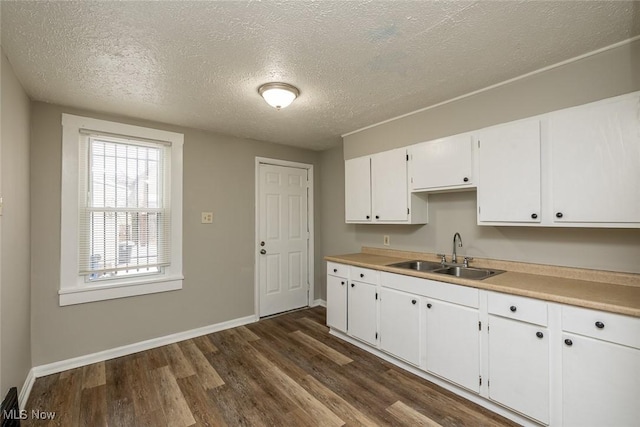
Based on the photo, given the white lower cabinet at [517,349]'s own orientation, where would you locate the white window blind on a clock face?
The white window blind is roughly at 1 o'clock from the white lower cabinet.

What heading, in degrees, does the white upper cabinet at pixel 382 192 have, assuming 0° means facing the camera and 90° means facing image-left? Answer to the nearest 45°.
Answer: approximately 45°

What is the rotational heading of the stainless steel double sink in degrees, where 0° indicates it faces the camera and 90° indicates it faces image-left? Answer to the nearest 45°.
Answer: approximately 45°

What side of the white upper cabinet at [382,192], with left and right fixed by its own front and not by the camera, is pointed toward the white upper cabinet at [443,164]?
left

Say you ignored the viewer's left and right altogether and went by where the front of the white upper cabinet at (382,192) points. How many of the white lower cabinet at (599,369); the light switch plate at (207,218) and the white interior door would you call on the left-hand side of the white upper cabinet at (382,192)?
1

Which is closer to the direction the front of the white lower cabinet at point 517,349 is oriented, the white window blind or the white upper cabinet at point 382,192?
the white window blind

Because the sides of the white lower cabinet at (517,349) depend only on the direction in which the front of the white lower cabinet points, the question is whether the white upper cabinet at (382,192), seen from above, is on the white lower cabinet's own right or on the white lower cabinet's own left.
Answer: on the white lower cabinet's own right

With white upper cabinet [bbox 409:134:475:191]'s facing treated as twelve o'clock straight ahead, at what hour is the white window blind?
The white window blind is roughly at 1 o'clock from the white upper cabinet.
